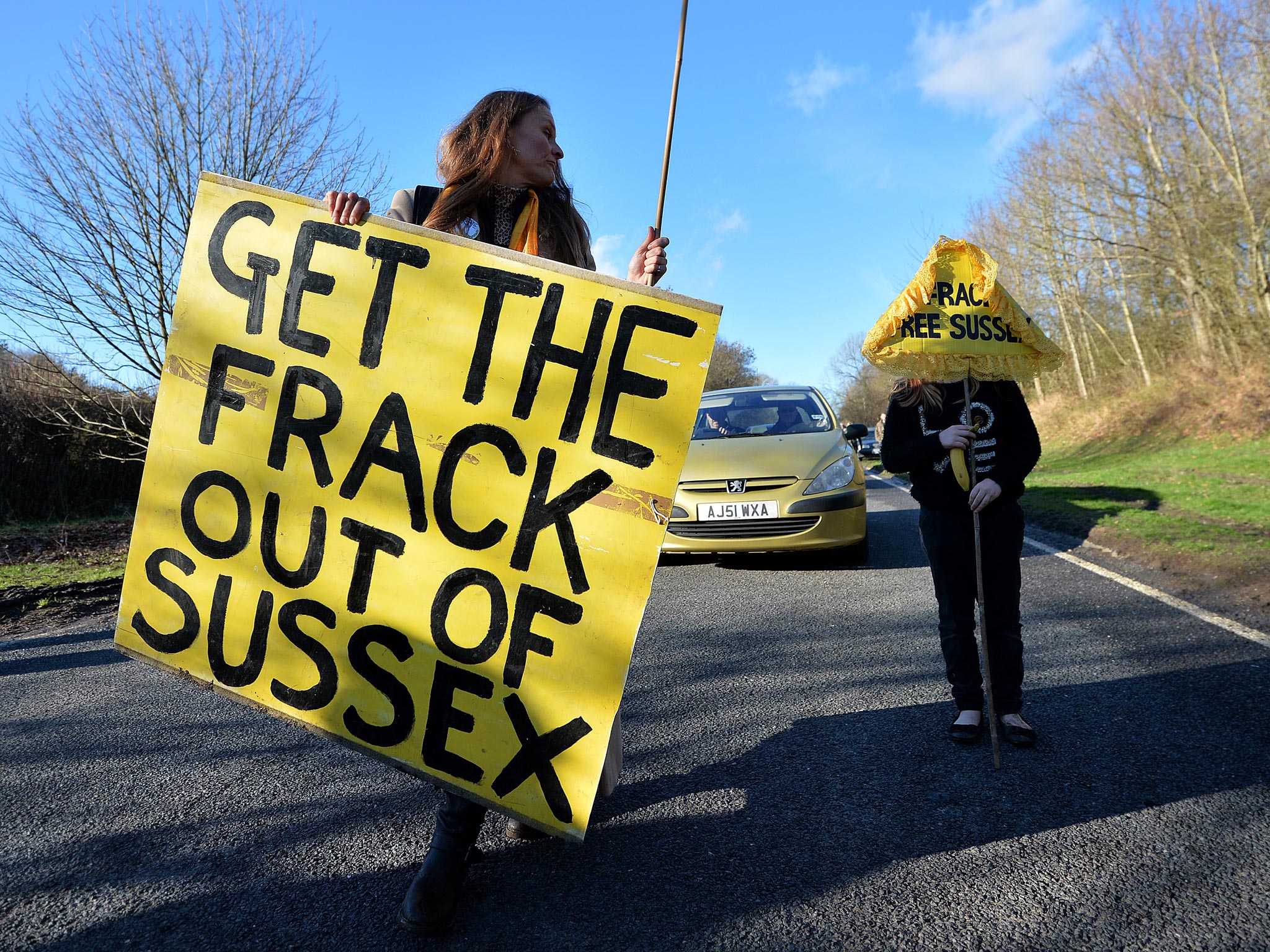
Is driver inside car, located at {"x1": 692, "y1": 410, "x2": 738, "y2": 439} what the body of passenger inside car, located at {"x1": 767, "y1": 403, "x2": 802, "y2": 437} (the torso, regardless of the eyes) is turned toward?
no

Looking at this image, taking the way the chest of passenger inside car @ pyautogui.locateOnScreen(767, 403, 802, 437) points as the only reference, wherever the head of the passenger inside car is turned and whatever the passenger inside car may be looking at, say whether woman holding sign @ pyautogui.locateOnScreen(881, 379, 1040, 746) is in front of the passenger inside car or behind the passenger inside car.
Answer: in front

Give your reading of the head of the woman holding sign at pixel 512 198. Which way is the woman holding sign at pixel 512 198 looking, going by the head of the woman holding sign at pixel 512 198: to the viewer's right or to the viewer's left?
to the viewer's right

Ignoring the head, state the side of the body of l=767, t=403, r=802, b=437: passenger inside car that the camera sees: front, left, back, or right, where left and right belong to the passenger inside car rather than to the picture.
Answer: front

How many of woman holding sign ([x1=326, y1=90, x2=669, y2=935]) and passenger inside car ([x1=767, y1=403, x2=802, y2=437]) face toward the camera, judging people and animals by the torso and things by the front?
2

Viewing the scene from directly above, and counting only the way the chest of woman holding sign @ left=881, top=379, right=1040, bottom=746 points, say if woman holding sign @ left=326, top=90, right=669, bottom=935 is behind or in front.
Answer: in front

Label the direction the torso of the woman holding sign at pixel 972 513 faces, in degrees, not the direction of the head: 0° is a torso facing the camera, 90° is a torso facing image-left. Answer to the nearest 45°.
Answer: approximately 0°

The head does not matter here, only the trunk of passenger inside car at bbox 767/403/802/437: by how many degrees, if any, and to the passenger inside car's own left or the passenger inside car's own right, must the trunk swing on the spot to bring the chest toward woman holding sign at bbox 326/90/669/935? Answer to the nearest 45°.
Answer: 0° — they already face them

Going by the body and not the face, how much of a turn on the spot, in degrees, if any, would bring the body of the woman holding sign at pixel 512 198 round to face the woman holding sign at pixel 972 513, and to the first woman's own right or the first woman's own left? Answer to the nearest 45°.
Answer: approximately 90° to the first woman's own left

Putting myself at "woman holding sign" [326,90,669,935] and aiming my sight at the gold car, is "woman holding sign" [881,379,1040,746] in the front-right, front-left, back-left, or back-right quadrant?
front-right

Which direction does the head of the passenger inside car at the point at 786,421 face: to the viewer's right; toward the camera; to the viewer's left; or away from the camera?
toward the camera

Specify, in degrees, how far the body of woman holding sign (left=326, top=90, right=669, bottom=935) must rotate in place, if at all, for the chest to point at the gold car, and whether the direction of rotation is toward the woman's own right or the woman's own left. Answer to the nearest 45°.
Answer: approximately 135° to the woman's own left

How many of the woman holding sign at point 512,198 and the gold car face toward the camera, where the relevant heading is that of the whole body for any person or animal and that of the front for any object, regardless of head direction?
2

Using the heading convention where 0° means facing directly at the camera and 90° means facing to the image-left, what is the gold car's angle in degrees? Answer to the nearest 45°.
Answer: approximately 0°

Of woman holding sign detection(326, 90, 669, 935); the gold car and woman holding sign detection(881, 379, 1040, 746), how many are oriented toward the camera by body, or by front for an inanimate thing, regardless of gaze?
3

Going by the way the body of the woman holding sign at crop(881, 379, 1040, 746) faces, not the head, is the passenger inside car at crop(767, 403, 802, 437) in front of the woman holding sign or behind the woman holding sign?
behind

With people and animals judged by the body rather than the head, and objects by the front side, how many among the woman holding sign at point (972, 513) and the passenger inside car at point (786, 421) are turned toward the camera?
2

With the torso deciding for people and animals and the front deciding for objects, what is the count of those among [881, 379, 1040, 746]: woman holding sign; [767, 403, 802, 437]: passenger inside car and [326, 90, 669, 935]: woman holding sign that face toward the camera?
3
